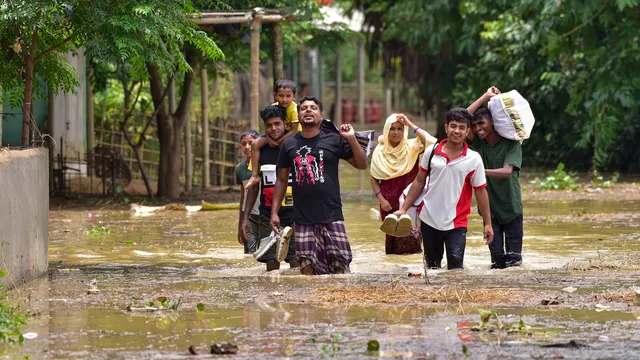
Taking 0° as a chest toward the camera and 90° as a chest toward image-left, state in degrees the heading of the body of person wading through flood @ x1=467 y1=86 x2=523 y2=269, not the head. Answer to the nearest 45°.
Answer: approximately 45°

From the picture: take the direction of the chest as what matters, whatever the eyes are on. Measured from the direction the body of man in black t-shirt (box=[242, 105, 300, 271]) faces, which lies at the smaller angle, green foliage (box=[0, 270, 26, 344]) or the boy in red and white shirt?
the green foliage

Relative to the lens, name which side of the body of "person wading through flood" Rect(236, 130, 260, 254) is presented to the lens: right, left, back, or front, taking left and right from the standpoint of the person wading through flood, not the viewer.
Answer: front

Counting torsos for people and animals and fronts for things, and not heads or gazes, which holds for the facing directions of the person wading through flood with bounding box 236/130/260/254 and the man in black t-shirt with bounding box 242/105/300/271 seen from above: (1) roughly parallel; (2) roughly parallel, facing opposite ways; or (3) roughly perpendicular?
roughly parallel

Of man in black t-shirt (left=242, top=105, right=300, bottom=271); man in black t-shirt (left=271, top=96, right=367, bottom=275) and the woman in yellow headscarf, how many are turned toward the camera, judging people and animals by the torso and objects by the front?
3

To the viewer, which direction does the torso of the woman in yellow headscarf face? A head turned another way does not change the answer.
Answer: toward the camera

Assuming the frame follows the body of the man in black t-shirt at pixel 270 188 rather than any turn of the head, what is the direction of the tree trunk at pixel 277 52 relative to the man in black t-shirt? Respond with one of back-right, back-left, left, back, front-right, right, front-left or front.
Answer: back

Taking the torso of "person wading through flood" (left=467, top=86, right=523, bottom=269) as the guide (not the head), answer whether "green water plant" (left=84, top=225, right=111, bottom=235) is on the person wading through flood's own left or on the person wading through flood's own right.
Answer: on the person wading through flood's own right

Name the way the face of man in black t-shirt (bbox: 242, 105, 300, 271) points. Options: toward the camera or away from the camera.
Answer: toward the camera

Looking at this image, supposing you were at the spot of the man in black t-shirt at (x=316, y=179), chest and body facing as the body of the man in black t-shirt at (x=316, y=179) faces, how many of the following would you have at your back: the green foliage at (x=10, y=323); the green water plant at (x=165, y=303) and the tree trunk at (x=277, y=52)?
1

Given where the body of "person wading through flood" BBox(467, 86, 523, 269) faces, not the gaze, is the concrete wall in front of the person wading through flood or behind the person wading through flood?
in front

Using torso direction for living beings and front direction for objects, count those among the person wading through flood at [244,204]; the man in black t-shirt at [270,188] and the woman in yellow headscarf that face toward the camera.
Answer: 3

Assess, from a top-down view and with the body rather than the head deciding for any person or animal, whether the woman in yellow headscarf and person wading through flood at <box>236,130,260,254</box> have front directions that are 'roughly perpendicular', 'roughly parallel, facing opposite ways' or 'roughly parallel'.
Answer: roughly parallel

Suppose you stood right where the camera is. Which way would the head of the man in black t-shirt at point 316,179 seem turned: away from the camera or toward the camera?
toward the camera

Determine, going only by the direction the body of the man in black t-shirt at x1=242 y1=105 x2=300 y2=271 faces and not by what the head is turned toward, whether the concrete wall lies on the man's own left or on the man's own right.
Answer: on the man's own right
